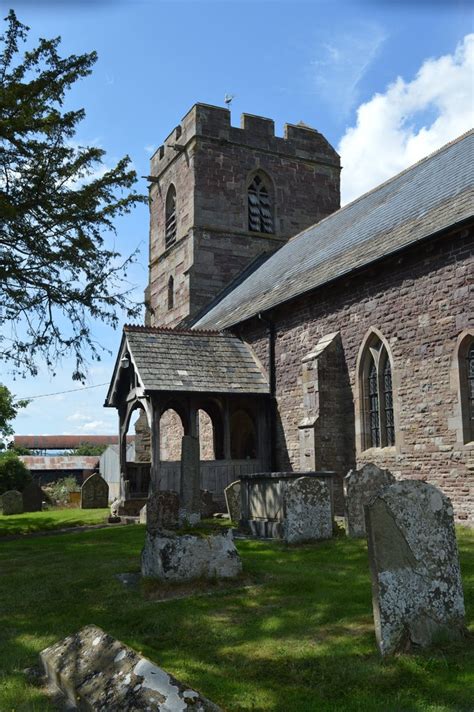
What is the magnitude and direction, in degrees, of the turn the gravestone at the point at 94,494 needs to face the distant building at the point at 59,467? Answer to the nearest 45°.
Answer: approximately 180°

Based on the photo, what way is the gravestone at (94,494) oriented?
toward the camera

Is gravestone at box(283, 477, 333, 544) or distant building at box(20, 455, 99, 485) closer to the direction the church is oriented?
the gravestone

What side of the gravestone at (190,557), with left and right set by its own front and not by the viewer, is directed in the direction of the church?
back

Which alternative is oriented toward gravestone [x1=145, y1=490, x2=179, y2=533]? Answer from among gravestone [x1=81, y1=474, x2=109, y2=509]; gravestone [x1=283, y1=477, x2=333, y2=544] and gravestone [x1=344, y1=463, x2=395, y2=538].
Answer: gravestone [x1=81, y1=474, x2=109, y2=509]

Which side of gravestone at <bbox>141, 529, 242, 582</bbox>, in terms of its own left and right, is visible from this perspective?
front

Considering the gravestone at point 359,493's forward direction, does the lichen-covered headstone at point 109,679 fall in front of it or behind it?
in front

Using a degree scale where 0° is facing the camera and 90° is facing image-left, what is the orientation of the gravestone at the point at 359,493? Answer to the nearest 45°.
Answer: approximately 0°

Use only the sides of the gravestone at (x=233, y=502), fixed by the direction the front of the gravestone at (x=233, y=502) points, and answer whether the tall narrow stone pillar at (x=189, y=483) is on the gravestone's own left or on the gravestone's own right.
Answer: on the gravestone's own right

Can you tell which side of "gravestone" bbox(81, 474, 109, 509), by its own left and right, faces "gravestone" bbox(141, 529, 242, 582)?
front

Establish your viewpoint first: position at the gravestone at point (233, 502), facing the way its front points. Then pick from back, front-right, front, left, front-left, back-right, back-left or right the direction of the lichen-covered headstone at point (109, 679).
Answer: front-right

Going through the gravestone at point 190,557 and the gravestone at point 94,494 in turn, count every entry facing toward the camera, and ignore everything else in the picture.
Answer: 2

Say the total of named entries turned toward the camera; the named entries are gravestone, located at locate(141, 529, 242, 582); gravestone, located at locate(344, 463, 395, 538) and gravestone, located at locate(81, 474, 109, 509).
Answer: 3

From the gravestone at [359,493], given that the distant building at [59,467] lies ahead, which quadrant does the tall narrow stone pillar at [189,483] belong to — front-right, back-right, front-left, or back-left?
front-left

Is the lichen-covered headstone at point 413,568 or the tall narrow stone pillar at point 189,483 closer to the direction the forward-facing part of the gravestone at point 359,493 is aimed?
the lichen-covered headstone

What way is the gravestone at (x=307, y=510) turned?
toward the camera
